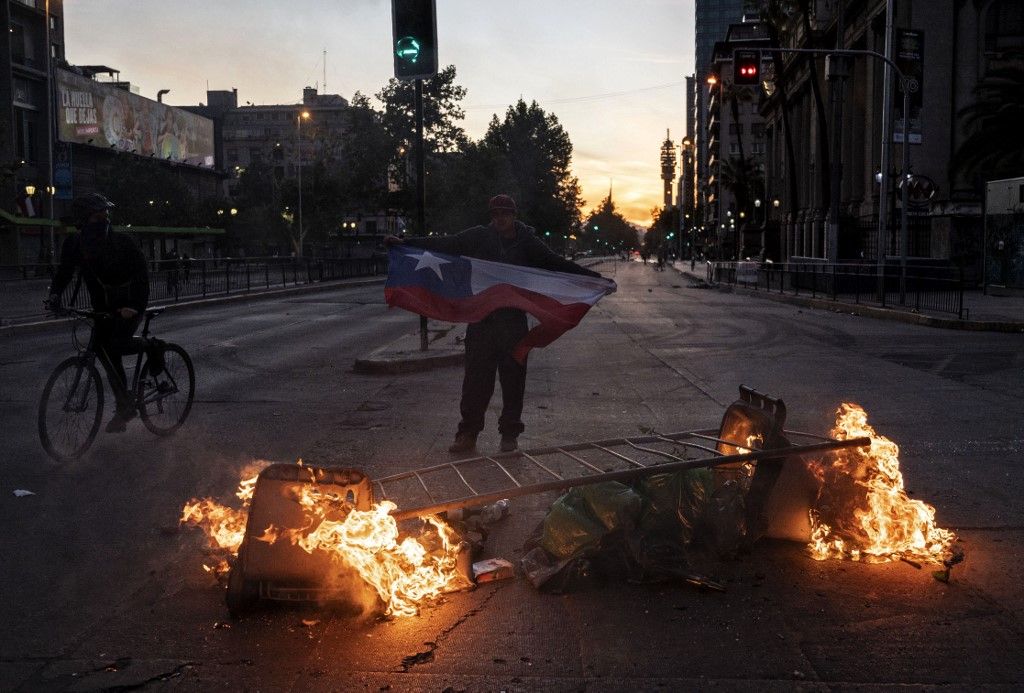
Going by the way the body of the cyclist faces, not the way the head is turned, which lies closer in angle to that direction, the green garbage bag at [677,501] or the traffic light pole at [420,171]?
the green garbage bag

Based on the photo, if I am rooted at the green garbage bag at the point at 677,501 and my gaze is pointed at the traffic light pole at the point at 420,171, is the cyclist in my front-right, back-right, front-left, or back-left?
front-left

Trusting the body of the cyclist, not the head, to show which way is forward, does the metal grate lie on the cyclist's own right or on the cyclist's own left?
on the cyclist's own left

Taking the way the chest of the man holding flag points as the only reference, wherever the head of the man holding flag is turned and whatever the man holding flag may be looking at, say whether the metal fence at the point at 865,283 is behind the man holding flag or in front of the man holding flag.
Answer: behind

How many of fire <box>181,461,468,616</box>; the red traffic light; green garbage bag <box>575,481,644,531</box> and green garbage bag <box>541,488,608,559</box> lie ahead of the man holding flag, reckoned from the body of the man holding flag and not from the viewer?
3

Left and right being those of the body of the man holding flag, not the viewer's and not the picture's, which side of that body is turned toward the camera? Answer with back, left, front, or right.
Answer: front

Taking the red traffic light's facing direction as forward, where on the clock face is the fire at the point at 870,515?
The fire is roughly at 12 o'clock from the red traffic light.

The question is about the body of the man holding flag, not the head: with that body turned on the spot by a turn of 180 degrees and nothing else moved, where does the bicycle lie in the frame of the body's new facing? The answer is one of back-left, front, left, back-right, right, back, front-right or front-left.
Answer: left

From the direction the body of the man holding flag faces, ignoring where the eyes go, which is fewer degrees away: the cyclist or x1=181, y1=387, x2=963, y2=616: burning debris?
the burning debris

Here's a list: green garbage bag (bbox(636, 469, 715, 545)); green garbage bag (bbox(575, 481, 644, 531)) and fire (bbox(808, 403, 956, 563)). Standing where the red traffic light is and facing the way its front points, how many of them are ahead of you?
3

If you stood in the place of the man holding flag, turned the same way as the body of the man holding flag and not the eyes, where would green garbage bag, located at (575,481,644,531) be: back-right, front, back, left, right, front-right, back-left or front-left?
front

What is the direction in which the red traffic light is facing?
toward the camera

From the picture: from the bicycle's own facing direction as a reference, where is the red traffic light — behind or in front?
behind

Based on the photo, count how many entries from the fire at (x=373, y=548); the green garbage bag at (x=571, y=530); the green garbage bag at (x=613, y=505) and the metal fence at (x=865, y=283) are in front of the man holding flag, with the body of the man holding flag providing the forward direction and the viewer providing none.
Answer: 3

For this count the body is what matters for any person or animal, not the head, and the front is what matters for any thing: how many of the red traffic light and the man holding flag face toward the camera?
2

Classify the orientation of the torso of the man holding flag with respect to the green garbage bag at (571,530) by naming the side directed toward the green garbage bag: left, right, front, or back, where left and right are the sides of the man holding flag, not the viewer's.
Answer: front

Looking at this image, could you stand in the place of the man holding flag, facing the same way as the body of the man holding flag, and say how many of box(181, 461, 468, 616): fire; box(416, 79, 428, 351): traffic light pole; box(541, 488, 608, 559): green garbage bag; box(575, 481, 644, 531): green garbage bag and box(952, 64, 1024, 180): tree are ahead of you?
3
